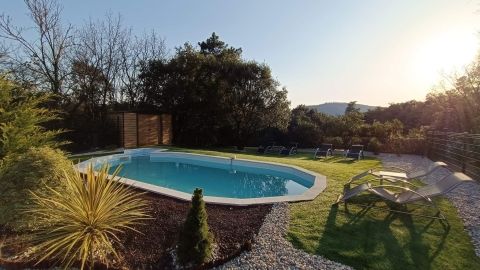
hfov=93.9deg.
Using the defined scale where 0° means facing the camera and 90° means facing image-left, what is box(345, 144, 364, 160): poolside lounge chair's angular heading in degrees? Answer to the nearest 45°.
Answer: approximately 45°

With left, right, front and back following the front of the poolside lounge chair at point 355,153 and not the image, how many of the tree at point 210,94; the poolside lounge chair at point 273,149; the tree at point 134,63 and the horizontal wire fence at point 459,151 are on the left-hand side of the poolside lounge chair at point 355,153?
1

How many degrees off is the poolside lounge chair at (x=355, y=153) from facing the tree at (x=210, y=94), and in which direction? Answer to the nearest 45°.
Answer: approximately 45° to its right

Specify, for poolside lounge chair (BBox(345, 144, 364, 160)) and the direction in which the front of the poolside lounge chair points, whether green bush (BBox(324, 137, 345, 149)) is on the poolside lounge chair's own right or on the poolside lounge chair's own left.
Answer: on the poolside lounge chair's own right

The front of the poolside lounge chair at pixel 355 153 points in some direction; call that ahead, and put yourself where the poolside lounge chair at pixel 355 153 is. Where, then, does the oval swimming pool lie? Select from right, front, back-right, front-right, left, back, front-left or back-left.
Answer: front

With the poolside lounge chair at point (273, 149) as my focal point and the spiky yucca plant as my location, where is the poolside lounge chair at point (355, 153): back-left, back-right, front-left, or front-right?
front-right

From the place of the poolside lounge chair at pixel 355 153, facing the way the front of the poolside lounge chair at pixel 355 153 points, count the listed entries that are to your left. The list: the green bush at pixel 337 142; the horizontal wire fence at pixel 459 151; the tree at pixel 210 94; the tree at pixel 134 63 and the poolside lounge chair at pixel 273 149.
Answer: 1

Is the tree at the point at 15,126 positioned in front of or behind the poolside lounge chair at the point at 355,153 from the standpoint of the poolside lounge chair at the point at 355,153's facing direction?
in front

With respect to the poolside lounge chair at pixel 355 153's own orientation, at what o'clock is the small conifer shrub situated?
The small conifer shrub is roughly at 11 o'clock from the poolside lounge chair.

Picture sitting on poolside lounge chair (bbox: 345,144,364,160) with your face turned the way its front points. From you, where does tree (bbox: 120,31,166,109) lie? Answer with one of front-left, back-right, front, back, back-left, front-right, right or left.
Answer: front-right

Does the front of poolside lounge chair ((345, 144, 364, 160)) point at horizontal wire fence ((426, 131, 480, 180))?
no

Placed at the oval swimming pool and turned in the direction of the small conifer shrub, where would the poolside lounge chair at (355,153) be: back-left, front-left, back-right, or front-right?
back-left

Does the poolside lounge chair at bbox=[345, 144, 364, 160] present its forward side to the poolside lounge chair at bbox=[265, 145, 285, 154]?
no
